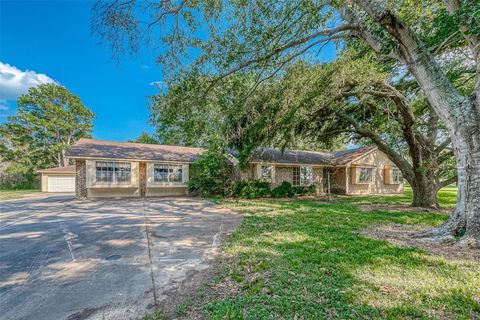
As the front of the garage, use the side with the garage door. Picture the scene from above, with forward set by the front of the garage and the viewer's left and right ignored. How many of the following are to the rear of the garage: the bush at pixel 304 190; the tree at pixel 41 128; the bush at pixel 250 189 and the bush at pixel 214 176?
1

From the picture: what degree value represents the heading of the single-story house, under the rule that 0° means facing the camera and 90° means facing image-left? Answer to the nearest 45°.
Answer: approximately 0°

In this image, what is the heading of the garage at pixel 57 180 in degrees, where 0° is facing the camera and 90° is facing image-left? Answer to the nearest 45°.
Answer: approximately 0°

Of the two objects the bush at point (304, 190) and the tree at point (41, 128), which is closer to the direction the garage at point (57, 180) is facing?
the bush

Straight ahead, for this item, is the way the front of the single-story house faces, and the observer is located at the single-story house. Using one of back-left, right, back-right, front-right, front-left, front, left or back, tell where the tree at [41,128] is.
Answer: back-right
